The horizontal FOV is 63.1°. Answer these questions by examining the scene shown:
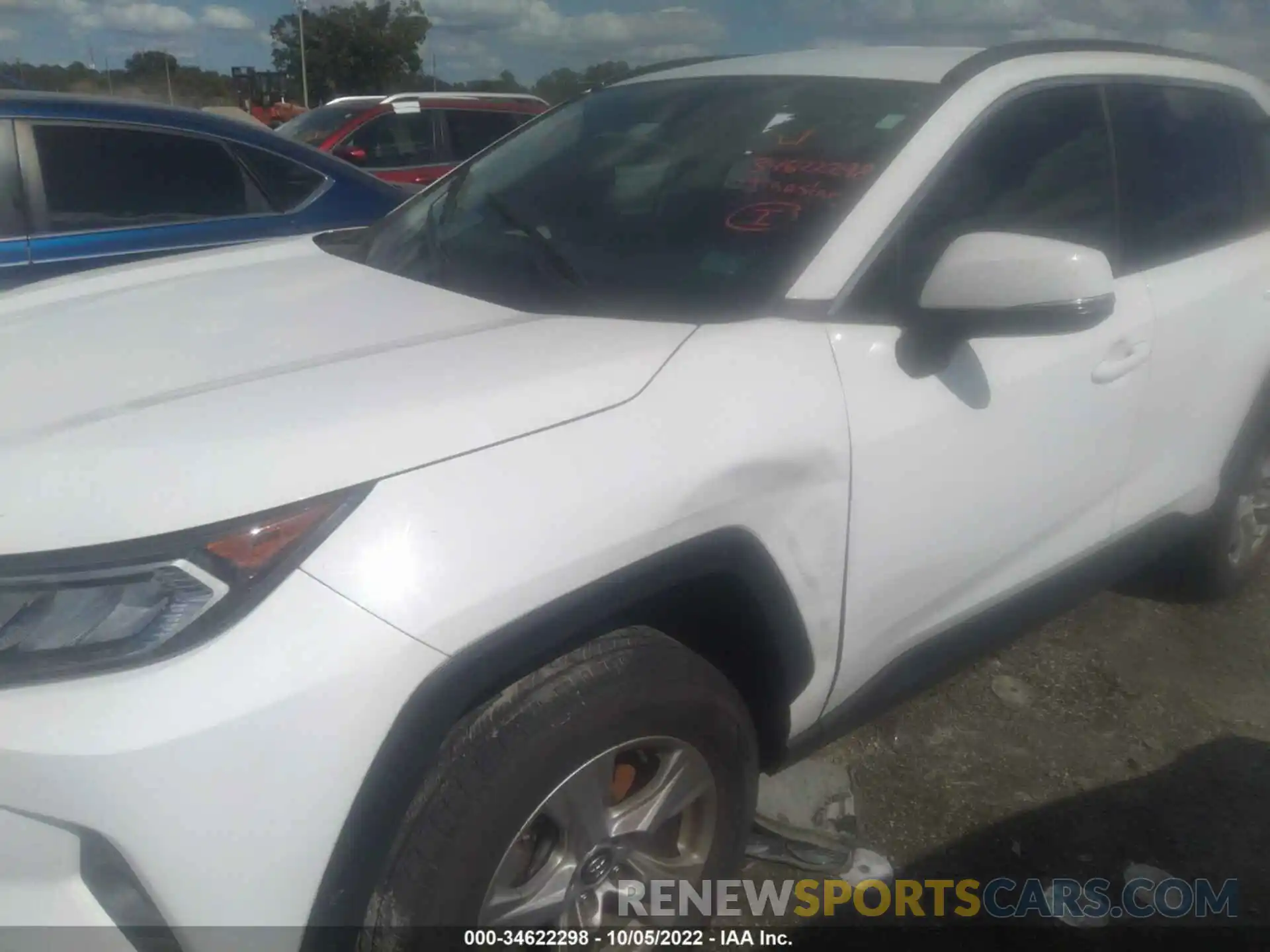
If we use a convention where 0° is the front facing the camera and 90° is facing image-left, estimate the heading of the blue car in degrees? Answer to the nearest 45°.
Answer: approximately 90°

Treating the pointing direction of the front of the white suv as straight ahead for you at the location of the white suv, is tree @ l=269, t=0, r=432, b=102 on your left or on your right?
on your right

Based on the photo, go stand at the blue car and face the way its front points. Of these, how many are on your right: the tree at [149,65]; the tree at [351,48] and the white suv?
2

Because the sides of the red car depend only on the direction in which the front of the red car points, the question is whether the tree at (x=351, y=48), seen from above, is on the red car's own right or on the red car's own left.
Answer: on the red car's own right

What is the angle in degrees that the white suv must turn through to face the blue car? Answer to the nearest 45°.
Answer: approximately 90° to its right

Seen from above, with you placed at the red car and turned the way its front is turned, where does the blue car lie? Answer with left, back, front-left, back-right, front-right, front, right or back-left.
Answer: front-left

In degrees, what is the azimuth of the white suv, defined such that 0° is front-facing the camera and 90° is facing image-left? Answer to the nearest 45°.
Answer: approximately 45°

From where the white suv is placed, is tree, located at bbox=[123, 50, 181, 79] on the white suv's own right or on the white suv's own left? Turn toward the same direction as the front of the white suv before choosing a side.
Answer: on the white suv's own right

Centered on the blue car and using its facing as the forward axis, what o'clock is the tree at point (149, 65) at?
The tree is roughly at 3 o'clock from the blue car.
